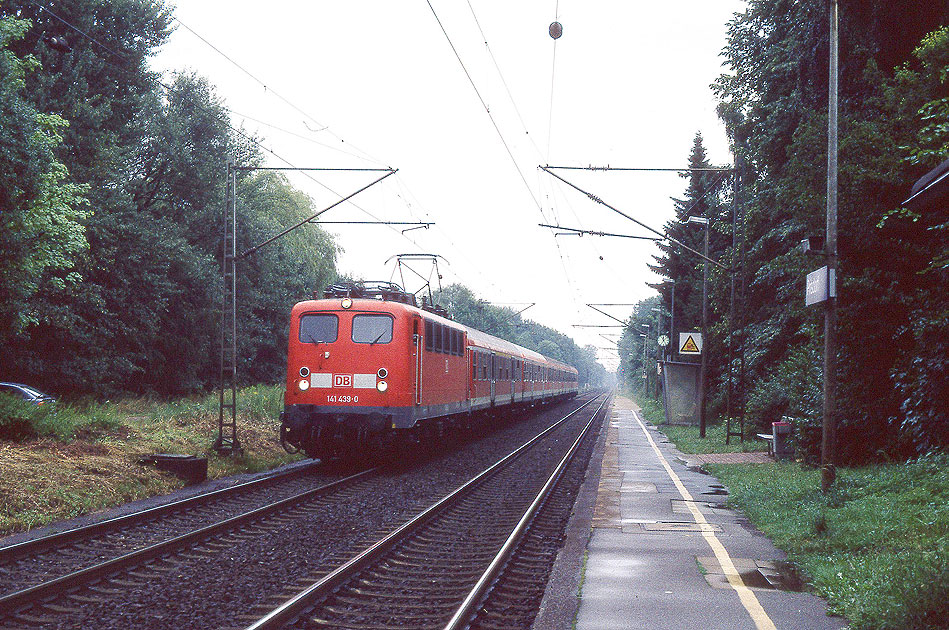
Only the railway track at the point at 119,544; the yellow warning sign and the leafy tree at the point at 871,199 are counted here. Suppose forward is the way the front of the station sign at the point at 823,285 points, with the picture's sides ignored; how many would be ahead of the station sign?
1

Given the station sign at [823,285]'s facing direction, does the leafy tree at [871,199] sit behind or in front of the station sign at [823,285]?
behind

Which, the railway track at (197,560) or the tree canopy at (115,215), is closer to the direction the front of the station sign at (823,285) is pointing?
the railway track

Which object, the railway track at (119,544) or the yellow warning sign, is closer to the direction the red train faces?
the railway track

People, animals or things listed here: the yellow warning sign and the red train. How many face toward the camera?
2

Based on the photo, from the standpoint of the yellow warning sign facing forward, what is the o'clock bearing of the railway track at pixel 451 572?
The railway track is roughly at 12 o'clock from the yellow warning sign.

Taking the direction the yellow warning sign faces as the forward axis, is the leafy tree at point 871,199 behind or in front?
in front

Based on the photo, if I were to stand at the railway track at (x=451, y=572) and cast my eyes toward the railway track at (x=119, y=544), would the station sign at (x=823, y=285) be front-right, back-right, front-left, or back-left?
back-right

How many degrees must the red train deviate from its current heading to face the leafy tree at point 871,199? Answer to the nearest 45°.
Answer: approximately 90° to its left

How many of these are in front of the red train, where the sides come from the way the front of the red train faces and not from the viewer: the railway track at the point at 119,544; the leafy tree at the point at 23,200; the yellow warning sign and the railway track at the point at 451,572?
2

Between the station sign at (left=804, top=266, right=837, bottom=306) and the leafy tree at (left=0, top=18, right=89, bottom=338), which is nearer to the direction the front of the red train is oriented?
the station sign

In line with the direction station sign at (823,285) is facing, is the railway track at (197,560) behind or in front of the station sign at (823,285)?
in front

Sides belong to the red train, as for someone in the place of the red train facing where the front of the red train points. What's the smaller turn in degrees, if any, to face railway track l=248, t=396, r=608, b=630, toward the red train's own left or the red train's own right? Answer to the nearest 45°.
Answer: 0° — it already faces it
